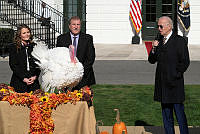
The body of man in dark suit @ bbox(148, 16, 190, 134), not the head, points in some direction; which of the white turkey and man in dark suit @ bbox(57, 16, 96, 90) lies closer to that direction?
the white turkey

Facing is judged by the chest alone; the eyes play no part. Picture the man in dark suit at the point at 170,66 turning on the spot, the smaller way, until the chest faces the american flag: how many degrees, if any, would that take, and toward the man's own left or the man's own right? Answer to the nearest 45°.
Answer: approximately 135° to the man's own right

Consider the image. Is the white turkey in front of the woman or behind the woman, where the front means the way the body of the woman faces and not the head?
in front

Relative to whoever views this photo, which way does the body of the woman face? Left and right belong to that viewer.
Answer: facing the viewer and to the right of the viewer

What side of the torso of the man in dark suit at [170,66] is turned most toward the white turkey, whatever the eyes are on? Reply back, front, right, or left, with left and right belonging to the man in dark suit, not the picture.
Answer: front

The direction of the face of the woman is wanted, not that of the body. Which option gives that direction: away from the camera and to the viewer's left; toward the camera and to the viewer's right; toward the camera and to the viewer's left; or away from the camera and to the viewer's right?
toward the camera and to the viewer's right

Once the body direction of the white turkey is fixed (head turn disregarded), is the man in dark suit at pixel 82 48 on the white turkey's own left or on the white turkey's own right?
on the white turkey's own left

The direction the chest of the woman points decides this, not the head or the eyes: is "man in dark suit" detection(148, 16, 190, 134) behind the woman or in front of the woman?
in front

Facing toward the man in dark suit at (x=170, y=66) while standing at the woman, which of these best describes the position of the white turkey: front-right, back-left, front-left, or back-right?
front-right
